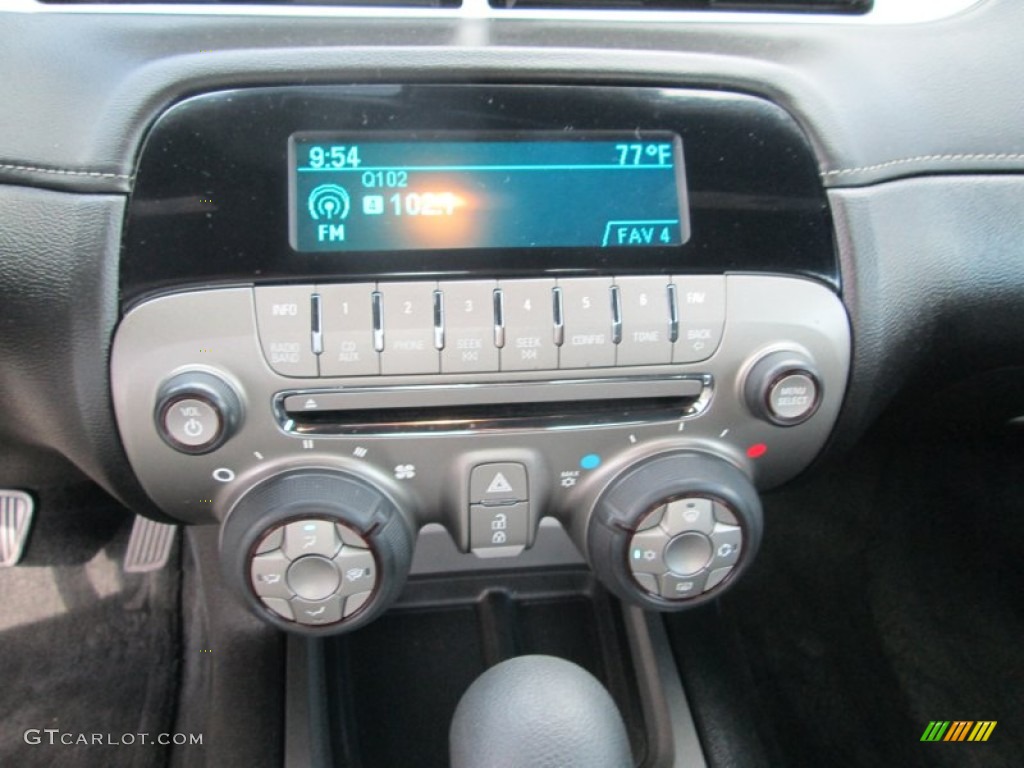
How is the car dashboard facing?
toward the camera
